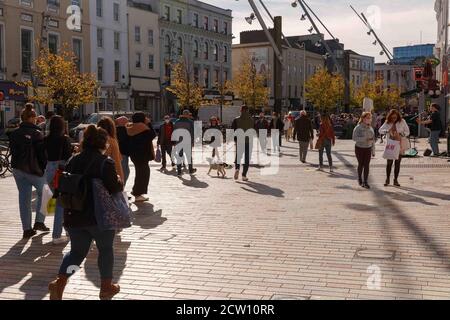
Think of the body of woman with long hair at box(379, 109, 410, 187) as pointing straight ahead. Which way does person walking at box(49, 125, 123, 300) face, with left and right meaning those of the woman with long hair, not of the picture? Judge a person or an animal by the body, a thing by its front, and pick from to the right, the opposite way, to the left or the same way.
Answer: the opposite way

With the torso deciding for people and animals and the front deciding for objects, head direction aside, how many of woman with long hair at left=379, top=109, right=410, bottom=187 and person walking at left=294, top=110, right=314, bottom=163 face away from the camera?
1

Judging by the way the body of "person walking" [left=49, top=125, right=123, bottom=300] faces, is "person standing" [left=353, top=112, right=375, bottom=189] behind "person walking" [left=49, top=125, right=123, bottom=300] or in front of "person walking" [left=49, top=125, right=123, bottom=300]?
in front

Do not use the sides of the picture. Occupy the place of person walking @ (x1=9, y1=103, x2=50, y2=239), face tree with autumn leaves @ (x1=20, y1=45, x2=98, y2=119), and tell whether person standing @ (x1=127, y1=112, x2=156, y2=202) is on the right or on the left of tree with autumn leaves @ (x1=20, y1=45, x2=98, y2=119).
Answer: right

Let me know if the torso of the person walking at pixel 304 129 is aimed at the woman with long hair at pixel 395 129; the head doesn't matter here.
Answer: no

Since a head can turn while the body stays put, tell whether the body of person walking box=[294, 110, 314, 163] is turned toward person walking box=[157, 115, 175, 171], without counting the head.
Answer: no

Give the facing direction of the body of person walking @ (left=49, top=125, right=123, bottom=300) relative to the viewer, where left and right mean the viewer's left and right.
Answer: facing away from the viewer and to the right of the viewer

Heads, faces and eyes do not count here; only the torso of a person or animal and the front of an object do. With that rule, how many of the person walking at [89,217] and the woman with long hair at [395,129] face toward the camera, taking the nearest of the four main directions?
1

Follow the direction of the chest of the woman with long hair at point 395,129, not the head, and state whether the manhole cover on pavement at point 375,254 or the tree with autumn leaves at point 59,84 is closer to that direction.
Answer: the manhole cover on pavement

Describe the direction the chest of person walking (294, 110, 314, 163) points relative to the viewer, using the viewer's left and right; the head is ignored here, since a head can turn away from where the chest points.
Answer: facing away from the viewer

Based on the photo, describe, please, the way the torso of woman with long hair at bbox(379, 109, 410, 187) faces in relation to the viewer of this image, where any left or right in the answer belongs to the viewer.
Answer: facing the viewer

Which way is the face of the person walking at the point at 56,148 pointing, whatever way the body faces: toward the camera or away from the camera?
away from the camera

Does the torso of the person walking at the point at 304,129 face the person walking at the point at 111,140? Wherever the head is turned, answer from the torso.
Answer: no

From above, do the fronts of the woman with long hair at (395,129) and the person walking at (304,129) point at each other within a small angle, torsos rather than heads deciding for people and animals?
no

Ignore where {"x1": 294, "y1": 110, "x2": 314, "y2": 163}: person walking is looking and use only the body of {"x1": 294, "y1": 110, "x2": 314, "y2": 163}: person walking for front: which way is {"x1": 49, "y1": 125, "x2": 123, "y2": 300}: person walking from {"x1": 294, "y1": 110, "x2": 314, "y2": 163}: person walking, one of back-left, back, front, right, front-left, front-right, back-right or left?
back
